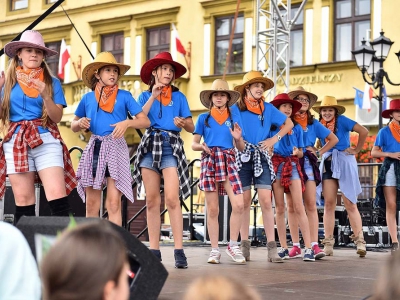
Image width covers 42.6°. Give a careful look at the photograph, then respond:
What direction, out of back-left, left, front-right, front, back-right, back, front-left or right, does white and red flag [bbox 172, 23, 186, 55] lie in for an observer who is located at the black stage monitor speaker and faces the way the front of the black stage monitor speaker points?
front-left

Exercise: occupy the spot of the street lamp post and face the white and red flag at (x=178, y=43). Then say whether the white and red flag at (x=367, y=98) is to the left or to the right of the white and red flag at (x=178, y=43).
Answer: right

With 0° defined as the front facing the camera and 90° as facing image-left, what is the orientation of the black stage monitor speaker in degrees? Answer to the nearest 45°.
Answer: approximately 225°

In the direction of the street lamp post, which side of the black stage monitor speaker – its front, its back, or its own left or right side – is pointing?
front

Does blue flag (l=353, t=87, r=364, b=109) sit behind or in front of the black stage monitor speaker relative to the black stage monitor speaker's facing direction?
in front
